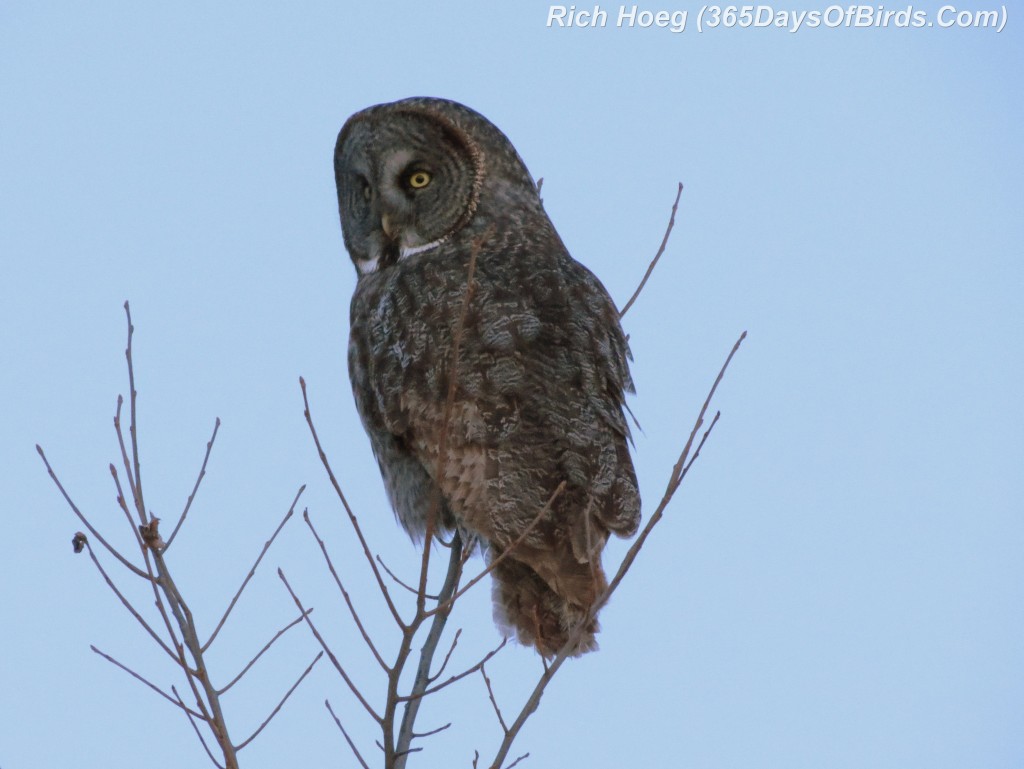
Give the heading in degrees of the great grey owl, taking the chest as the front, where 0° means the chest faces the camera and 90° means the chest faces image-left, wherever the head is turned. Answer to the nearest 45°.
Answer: approximately 135°
